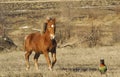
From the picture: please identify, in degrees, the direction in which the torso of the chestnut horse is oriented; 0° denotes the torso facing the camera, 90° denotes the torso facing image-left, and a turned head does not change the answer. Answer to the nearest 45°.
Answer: approximately 315°
